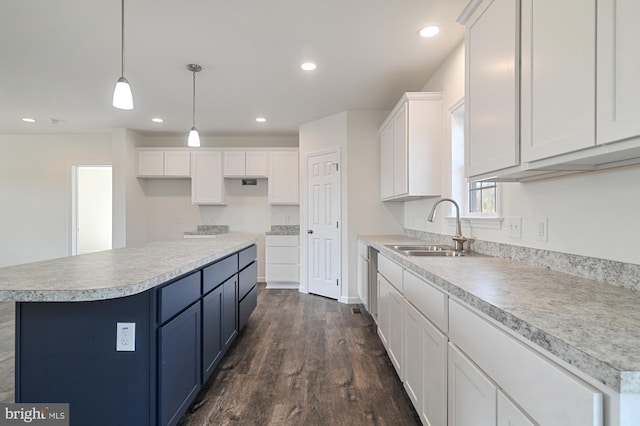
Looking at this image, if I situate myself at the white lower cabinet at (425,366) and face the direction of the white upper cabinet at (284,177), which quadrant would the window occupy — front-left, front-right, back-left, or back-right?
front-right

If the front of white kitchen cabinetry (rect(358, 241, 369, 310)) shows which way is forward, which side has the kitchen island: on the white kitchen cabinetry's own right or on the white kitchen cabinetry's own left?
on the white kitchen cabinetry's own left

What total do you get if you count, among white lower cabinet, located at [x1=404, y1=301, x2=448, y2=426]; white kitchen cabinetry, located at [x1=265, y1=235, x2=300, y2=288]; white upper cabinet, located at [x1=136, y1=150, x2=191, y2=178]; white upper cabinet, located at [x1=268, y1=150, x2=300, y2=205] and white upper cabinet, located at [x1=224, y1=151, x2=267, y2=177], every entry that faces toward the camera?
4

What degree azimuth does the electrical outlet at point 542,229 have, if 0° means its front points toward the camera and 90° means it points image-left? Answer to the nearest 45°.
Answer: approximately 45°

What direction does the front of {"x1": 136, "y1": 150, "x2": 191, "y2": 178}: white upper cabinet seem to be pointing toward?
toward the camera

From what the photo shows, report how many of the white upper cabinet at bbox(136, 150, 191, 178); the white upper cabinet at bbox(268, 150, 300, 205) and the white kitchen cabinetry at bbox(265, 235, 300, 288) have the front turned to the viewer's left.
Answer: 0

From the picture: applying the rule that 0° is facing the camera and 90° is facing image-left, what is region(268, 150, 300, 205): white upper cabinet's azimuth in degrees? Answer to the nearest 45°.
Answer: approximately 0°

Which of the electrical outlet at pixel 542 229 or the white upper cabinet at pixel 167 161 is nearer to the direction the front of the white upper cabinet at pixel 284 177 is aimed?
the electrical outlet

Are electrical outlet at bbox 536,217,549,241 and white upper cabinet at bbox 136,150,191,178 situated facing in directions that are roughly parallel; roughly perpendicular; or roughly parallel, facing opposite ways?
roughly perpendicular

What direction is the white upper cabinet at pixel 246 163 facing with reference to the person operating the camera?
facing the viewer

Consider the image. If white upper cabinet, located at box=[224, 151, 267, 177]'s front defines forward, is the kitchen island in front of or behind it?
in front

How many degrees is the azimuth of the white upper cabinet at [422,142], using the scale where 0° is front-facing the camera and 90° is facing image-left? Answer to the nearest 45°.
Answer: approximately 90°

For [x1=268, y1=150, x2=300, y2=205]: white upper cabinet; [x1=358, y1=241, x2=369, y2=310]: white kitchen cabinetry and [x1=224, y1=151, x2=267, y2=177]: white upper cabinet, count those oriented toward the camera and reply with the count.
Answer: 2

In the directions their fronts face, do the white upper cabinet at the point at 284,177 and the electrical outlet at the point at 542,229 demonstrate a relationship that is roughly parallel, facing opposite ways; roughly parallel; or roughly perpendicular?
roughly perpendicular
